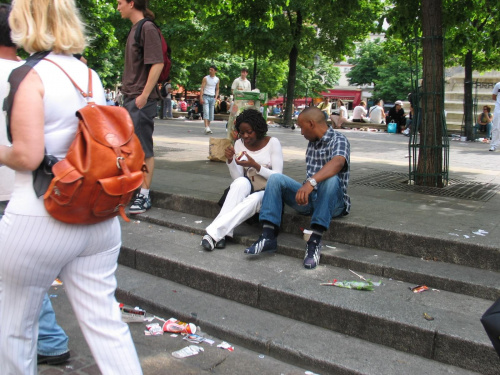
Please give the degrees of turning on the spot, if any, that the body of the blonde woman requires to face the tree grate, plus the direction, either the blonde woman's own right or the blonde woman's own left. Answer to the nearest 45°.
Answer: approximately 90° to the blonde woman's own right

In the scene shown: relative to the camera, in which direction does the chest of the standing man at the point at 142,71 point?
to the viewer's left

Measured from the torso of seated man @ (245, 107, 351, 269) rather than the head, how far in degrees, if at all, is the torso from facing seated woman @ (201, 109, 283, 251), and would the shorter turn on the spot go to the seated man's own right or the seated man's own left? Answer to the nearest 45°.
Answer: approximately 90° to the seated man's own right

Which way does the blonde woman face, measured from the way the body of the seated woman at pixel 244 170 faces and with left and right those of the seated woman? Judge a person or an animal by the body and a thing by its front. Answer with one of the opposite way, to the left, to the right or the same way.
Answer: to the right

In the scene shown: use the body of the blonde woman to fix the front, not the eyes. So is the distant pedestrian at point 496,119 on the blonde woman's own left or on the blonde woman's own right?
on the blonde woman's own right

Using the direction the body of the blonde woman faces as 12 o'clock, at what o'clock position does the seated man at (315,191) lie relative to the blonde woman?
The seated man is roughly at 3 o'clock from the blonde woman.

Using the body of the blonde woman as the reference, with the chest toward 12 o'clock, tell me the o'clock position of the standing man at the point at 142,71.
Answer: The standing man is roughly at 2 o'clock from the blonde woman.

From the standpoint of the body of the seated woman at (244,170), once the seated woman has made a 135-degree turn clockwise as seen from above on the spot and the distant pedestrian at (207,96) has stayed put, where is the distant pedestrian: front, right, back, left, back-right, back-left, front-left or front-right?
front

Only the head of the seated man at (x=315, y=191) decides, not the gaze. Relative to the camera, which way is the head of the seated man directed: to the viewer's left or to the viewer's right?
to the viewer's left
